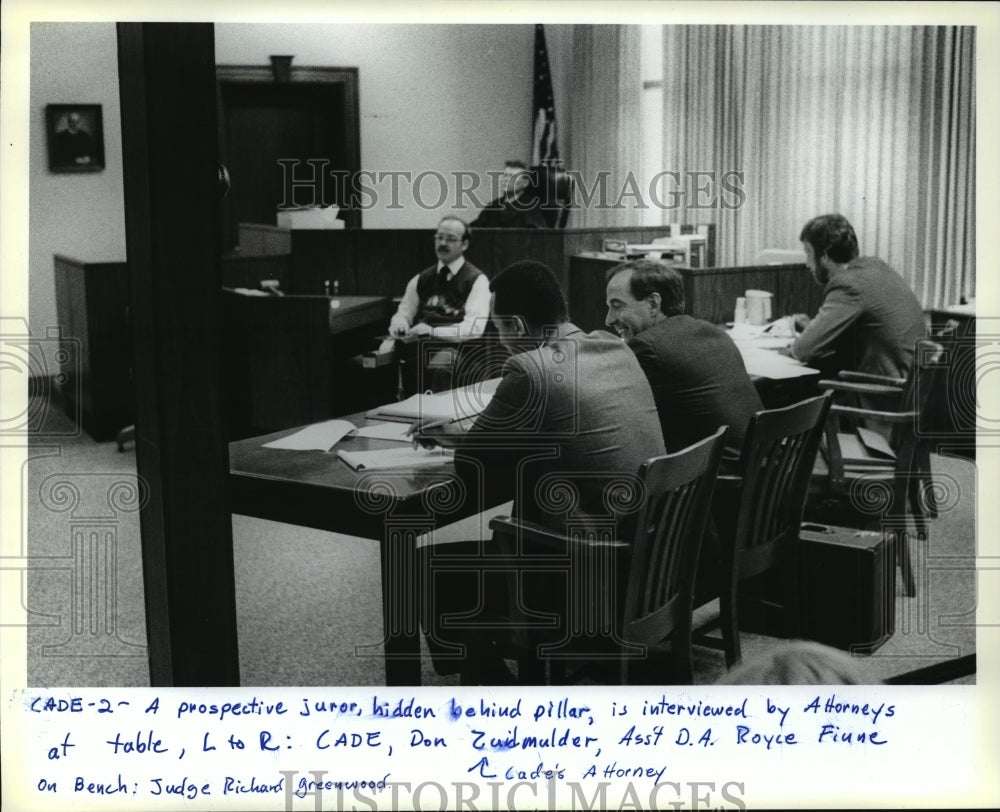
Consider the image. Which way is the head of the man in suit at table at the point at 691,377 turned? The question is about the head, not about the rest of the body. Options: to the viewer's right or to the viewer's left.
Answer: to the viewer's left

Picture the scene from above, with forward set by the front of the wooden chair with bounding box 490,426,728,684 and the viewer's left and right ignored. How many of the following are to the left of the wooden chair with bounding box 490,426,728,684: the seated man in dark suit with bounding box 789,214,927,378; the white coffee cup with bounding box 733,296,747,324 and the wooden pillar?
1

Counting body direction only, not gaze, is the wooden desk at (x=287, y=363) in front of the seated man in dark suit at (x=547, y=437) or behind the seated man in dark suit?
in front

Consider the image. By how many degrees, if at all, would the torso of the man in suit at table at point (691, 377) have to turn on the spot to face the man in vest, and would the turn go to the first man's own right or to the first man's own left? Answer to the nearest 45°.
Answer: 0° — they already face them

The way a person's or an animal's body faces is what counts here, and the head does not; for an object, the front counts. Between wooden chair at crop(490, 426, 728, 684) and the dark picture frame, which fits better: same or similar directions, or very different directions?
very different directions

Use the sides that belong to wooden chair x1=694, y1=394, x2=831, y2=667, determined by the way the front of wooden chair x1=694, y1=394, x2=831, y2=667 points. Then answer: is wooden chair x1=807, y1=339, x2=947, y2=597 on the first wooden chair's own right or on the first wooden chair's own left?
on the first wooden chair's own right

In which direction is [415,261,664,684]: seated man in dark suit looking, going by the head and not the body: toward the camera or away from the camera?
away from the camera

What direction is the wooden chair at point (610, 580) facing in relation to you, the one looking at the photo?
facing away from the viewer and to the left of the viewer
